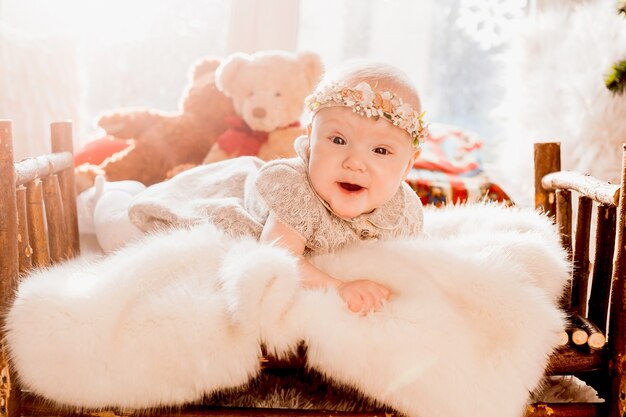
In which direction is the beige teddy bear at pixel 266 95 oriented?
toward the camera

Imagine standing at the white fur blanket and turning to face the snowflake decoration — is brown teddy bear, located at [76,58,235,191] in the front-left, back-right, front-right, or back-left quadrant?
front-left

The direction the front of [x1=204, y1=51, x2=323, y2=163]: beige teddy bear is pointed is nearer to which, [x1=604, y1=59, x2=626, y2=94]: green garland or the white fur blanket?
the white fur blanket

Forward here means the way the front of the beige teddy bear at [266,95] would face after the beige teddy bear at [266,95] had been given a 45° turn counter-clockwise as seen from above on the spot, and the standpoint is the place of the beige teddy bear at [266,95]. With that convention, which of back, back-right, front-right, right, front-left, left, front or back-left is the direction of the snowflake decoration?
left

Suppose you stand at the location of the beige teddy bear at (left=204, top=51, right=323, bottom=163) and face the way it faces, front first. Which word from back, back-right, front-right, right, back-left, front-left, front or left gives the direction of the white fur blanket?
front

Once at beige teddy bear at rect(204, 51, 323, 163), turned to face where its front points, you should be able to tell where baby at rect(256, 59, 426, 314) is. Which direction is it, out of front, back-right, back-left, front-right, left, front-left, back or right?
front

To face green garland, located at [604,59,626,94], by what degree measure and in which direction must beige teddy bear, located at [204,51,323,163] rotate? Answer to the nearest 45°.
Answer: approximately 90° to its left
